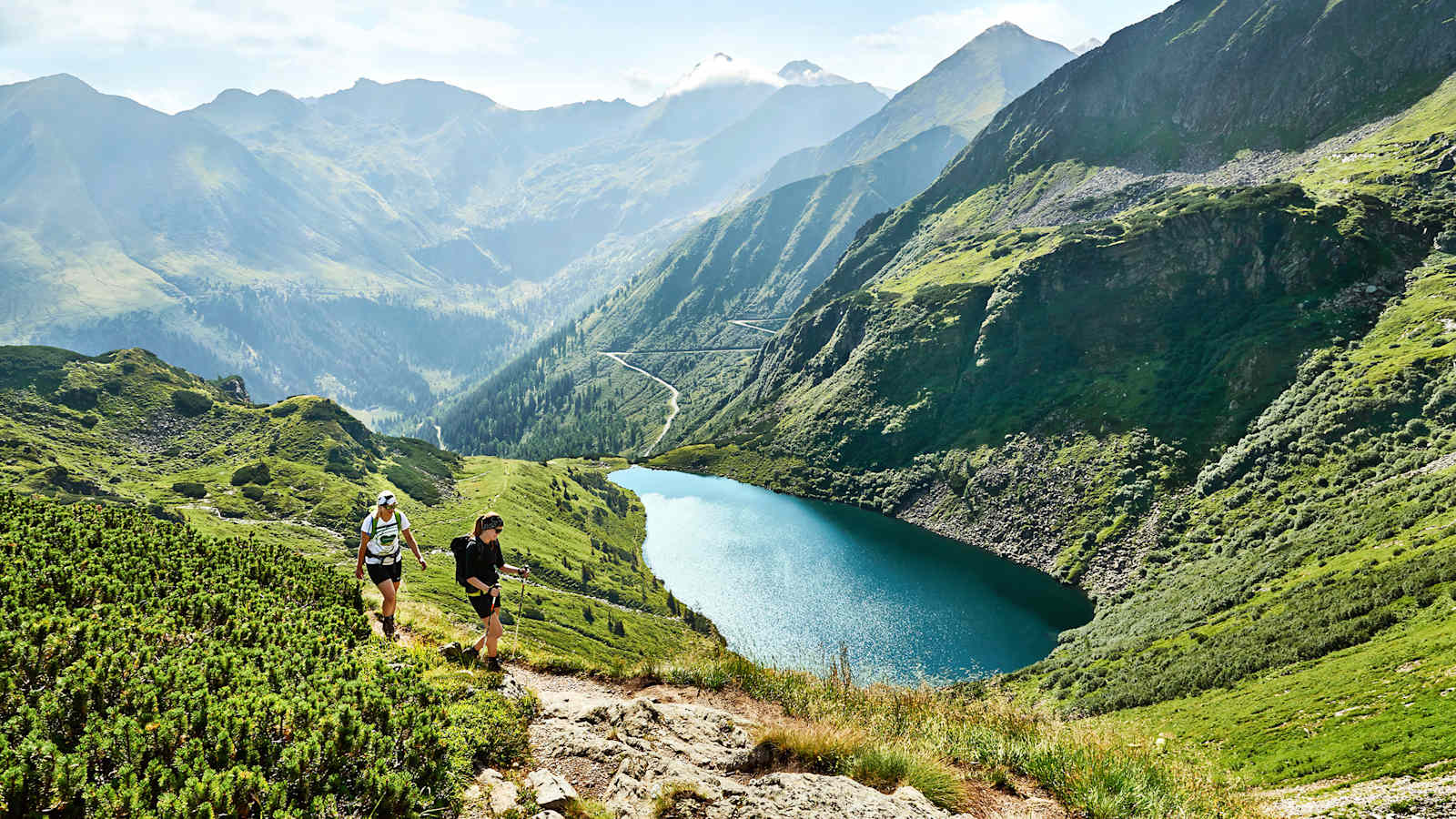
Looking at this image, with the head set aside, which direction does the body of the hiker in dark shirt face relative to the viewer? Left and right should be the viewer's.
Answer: facing the viewer and to the right of the viewer

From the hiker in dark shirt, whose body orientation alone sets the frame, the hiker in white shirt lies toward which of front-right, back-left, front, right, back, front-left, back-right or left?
back

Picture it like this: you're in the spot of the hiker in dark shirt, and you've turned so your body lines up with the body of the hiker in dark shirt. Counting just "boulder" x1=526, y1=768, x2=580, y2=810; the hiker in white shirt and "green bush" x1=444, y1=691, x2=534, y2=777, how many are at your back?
1

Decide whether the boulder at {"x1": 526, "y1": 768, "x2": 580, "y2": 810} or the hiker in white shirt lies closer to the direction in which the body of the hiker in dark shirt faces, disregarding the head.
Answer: the boulder

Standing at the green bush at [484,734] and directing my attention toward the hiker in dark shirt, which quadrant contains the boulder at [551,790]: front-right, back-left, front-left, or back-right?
back-right

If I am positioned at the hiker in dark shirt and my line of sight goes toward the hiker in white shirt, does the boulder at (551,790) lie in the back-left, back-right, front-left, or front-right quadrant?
back-left

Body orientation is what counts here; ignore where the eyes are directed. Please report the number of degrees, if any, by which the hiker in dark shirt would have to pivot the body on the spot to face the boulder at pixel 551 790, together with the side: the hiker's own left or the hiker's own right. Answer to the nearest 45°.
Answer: approximately 45° to the hiker's own right

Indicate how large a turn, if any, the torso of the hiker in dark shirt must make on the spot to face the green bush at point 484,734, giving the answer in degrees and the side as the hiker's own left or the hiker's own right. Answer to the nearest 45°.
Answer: approximately 45° to the hiker's own right
